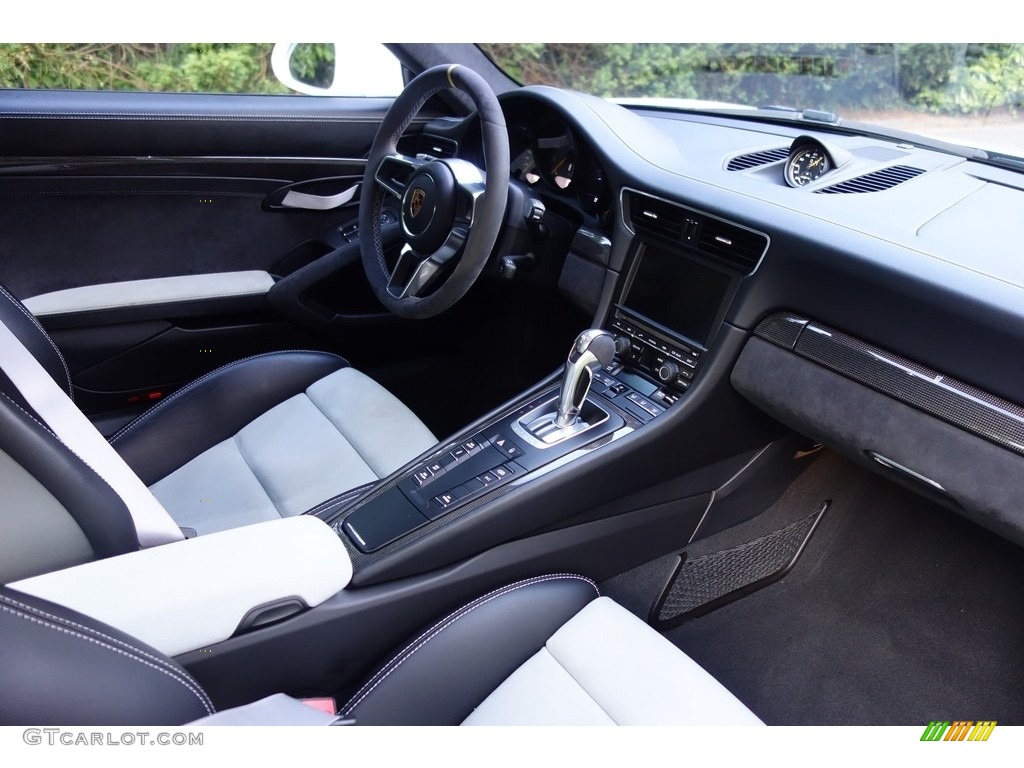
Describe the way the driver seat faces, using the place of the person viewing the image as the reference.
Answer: facing away from the viewer and to the right of the viewer

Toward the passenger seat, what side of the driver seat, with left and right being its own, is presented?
right

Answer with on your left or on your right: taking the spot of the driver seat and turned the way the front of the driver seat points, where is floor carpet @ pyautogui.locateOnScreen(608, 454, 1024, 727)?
on your right

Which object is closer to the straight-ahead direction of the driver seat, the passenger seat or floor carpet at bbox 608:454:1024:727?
the floor carpet
